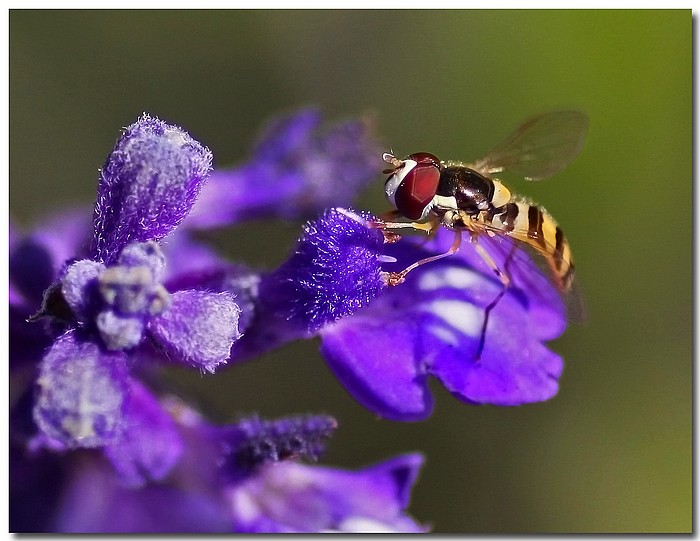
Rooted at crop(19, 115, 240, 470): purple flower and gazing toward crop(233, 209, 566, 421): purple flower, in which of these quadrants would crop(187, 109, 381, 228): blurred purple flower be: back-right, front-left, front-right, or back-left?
front-left

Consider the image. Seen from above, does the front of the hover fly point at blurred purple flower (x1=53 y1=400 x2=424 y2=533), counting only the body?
yes

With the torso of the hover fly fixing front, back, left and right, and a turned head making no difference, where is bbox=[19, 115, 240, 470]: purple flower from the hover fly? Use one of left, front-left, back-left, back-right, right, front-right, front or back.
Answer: front-left

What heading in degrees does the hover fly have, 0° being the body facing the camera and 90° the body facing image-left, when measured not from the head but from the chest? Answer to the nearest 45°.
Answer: approximately 90°

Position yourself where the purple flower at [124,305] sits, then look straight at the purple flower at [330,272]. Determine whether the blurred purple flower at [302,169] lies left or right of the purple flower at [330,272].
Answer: left

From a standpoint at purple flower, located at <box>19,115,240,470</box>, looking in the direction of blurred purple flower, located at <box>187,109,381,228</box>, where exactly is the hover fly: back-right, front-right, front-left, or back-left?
front-right
